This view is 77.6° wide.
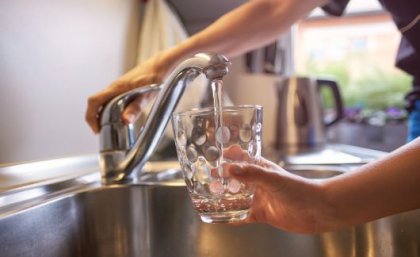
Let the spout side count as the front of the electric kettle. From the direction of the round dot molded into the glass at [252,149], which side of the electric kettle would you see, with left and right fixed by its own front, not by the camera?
left

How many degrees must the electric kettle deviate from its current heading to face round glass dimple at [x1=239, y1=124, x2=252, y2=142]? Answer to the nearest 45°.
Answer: approximately 90° to its left

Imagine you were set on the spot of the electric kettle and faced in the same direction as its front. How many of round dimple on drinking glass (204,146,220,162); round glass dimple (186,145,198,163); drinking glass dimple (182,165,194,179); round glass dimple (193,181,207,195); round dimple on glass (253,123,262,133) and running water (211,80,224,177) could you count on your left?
6

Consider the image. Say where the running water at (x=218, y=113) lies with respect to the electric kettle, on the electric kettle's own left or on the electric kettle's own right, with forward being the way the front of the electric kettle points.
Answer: on the electric kettle's own left

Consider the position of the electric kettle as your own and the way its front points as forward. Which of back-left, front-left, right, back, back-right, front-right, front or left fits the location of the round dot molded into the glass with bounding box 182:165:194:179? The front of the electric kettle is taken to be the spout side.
left

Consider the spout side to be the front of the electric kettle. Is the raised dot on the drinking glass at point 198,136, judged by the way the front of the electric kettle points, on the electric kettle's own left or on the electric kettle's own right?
on the electric kettle's own left

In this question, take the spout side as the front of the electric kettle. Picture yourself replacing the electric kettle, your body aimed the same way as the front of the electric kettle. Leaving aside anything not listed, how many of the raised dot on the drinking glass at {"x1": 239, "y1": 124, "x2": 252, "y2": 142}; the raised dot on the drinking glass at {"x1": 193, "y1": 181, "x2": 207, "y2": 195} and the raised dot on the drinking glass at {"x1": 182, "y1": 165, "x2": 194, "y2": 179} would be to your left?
3

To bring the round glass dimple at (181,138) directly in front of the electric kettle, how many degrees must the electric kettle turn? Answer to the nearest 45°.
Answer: approximately 90° to its left

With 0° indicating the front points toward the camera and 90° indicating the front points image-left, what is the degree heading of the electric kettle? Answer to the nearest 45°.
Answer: approximately 90°

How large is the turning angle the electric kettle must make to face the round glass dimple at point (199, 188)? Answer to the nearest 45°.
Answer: approximately 90° to its left
